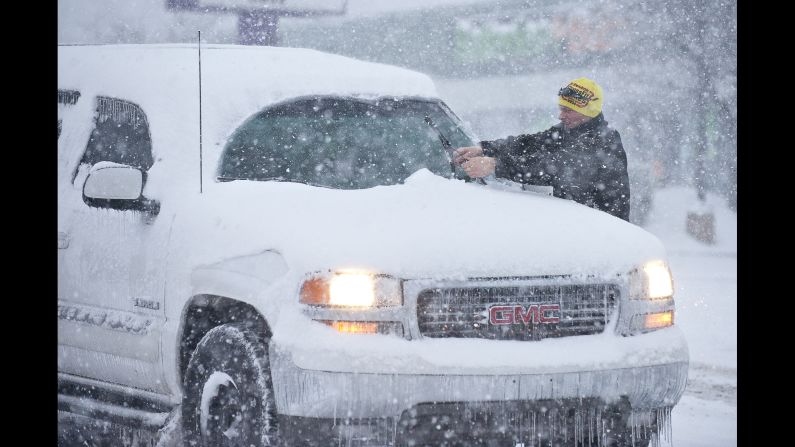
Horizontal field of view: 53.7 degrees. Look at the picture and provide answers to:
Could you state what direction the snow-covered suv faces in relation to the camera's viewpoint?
facing the viewer and to the right of the viewer

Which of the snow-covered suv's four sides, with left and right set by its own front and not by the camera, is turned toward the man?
left
